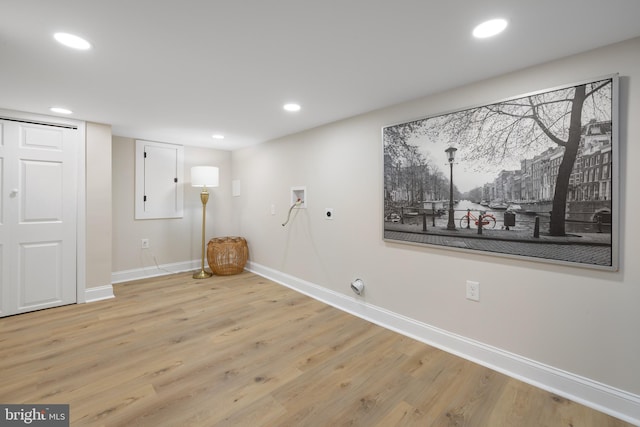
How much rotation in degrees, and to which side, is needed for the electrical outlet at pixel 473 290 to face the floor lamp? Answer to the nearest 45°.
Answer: approximately 90° to its right

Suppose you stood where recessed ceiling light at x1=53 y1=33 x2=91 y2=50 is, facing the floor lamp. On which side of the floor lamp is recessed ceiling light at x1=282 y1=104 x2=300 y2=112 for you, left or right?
right

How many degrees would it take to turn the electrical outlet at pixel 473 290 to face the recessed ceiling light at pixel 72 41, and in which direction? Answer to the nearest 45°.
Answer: approximately 45° to its right

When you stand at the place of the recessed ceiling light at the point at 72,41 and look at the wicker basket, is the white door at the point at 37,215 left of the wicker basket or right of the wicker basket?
left
